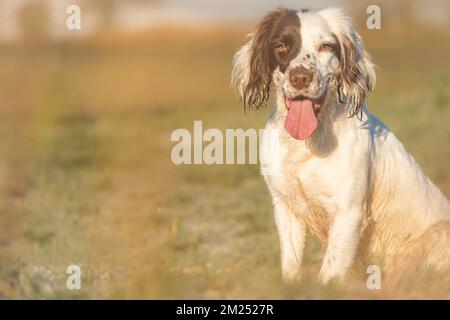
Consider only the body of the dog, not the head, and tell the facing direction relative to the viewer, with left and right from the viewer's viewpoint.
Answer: facing the viewer and to the left of the viewer
